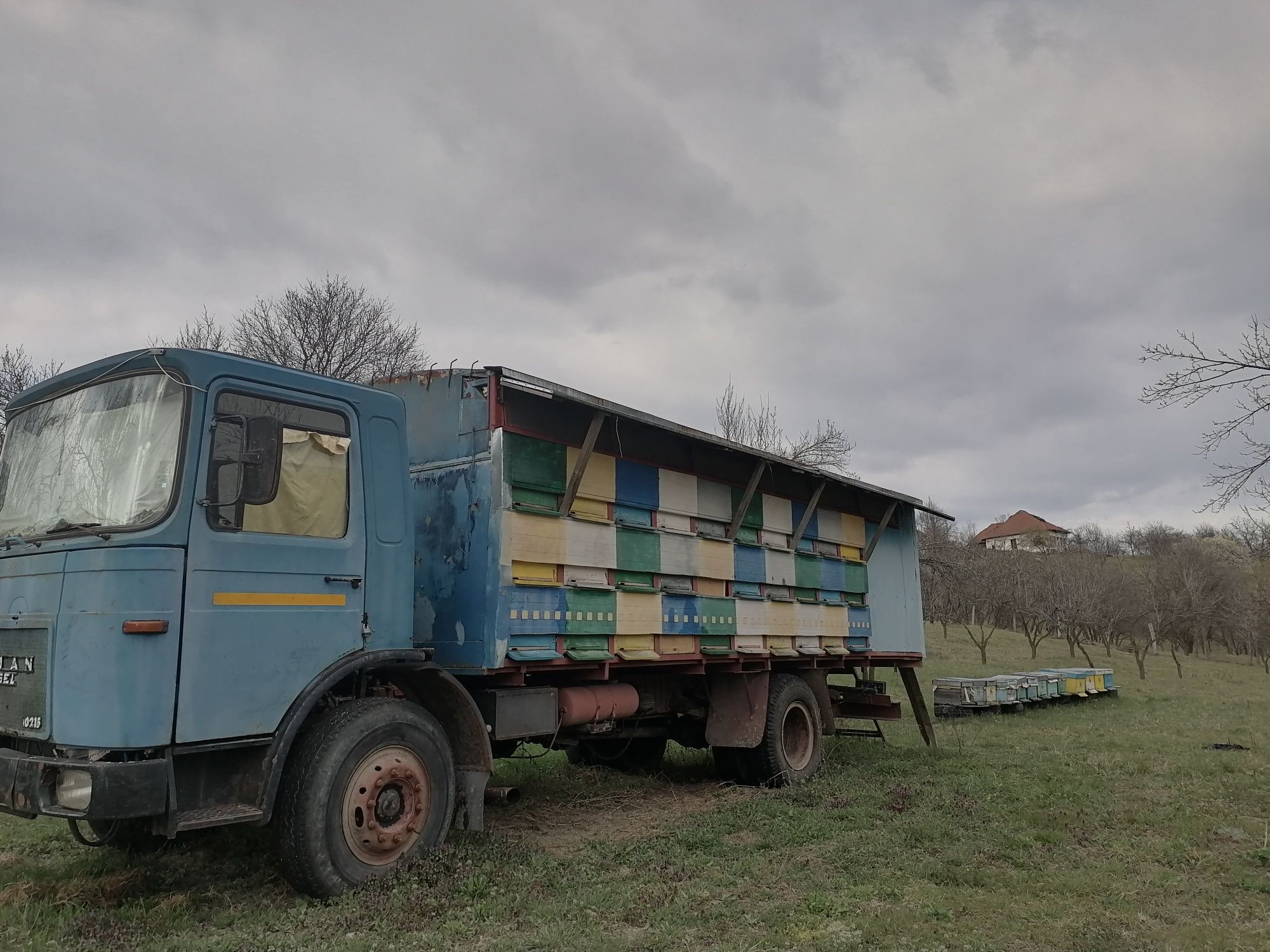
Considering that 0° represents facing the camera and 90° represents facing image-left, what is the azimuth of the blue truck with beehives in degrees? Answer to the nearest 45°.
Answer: approximately 45°

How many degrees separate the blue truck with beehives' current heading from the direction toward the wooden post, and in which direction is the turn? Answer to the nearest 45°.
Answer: approximately 180°
